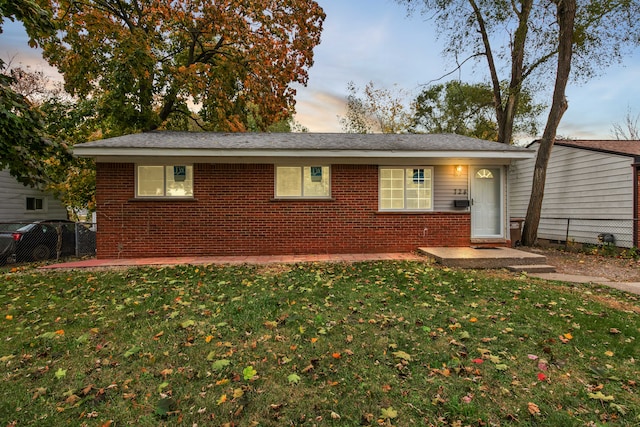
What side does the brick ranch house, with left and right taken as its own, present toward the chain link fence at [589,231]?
left

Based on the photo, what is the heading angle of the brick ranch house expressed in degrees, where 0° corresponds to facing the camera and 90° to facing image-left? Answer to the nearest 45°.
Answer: approximately 0°

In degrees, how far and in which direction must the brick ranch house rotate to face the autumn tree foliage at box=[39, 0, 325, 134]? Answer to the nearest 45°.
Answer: approximately 135° to its right

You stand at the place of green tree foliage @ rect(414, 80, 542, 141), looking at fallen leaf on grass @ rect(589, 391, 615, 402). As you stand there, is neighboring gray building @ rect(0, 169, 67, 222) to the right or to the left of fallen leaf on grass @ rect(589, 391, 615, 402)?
right

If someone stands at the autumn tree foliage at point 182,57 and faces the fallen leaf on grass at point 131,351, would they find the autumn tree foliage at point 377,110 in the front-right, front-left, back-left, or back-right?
back-left

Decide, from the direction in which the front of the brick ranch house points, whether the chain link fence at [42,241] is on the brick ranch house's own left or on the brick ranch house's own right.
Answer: on the brick ranch house's own right

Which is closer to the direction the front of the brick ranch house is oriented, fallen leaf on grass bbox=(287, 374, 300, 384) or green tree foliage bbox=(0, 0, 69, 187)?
the fallen leaf on grass

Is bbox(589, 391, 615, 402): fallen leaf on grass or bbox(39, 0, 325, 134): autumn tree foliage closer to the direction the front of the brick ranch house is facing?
the fallen leaf on grass

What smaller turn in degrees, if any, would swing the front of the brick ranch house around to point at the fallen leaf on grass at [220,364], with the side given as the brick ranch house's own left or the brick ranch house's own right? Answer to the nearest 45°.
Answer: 0° — it already faces it

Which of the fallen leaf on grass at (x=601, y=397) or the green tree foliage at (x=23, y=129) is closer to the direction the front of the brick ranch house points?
the fallen leaf on grass

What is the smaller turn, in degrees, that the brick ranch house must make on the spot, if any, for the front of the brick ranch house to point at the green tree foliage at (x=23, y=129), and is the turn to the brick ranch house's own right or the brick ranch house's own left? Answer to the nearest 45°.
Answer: approximately 45° to the brick ranch house's own right

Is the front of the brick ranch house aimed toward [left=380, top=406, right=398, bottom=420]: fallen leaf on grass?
yes
